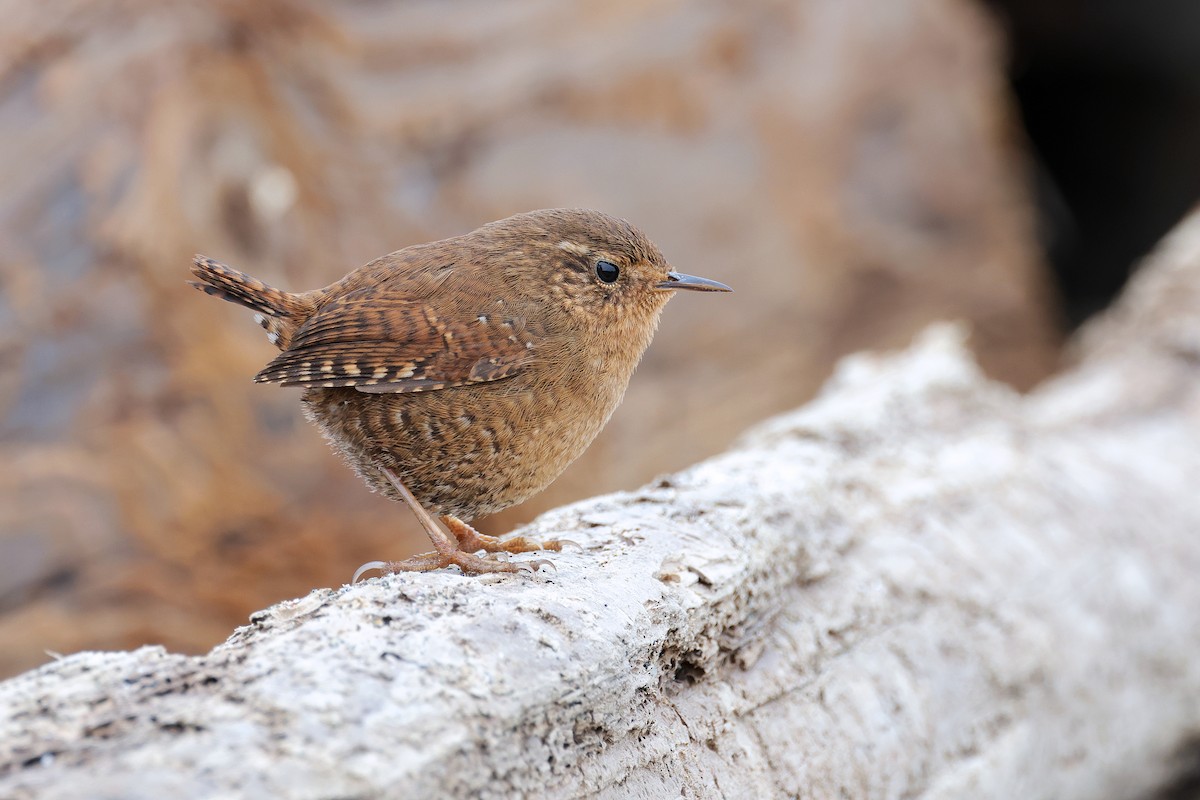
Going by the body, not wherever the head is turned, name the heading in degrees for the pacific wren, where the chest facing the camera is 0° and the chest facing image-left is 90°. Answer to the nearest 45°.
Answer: approximately 270°
